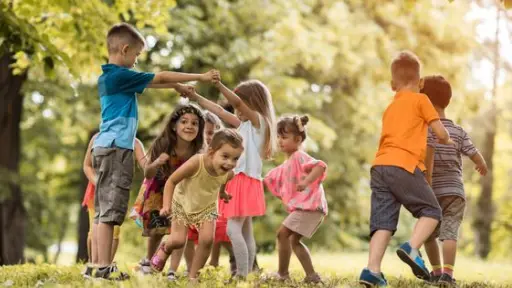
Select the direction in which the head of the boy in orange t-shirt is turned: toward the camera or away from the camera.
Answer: away from the camera

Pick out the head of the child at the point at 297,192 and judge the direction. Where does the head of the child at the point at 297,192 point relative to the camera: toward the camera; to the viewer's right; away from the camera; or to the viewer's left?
to the viewer's left

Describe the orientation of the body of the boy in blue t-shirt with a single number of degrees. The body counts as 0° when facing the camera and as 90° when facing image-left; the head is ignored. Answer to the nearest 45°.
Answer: approximately 270°

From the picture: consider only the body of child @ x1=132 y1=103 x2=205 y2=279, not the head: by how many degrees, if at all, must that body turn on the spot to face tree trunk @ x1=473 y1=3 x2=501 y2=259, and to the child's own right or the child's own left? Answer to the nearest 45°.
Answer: approximately 90° to the child's own left

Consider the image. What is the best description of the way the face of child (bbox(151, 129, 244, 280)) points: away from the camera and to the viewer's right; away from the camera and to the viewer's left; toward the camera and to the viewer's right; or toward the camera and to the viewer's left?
toward the camera and to the viewer's right
